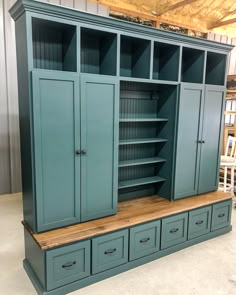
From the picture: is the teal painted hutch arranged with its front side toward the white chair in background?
no

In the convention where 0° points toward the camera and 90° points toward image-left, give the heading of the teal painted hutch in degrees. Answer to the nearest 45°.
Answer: approximately 315°

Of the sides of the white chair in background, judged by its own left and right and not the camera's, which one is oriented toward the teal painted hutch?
front

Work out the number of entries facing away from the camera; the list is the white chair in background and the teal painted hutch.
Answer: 0

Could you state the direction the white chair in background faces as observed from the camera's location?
facing the viewer and to the left of the viewer
